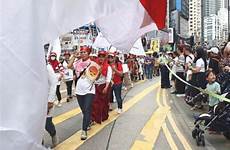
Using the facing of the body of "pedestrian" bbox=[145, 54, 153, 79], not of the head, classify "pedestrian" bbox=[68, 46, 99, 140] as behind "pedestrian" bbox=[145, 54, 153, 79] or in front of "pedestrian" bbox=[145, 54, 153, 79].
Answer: in front

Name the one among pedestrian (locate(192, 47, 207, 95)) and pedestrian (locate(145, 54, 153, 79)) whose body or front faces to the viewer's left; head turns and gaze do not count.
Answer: pedestrian (locate(192, 47, 207, 95))

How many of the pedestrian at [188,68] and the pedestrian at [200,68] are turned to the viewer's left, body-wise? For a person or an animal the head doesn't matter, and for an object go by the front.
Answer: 2

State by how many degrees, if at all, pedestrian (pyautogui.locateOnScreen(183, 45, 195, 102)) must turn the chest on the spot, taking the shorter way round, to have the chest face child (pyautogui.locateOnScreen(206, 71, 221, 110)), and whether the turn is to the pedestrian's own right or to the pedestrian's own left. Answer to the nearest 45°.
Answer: approximately 90° to the pedestrian's own left

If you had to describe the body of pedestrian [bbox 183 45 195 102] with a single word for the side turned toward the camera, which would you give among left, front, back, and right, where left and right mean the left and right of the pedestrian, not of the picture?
left

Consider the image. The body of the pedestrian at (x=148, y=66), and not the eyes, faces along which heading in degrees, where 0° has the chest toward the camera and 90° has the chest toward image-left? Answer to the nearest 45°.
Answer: approximately 0°

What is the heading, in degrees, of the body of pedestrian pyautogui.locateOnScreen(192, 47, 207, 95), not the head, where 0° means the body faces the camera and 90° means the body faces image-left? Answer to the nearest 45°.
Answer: approximately 90°

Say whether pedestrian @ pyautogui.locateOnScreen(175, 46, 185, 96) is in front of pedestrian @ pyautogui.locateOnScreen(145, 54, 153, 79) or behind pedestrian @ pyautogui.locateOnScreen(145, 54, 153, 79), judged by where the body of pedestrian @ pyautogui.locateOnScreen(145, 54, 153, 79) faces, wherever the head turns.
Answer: in front

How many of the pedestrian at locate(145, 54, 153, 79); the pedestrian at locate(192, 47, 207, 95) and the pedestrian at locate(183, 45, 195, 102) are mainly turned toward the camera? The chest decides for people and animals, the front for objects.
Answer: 1

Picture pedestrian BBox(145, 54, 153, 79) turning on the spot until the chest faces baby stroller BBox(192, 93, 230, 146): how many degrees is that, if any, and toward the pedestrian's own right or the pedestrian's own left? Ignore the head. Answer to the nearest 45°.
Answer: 0° — they already face it
